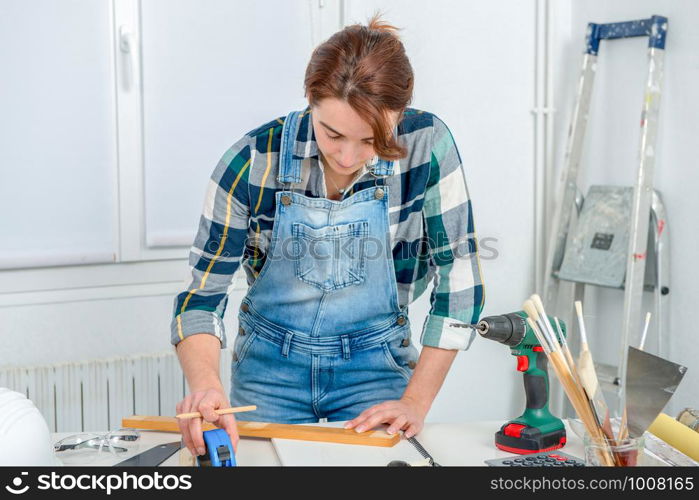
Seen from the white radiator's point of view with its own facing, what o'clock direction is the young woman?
The young woman is roughly at 11 o'clock from the white radiator.

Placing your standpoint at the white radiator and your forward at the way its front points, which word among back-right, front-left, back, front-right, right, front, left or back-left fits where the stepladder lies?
left

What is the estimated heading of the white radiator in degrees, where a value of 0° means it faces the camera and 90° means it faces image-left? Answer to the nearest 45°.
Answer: approximately 0°

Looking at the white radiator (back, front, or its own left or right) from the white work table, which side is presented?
front

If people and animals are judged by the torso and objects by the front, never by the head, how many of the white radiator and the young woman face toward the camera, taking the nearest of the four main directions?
2

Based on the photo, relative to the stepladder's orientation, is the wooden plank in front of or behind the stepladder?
in front

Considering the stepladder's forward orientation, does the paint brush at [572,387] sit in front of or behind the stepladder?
in front

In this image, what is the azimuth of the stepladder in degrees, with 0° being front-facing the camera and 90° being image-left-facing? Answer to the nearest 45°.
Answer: approximately 45°
